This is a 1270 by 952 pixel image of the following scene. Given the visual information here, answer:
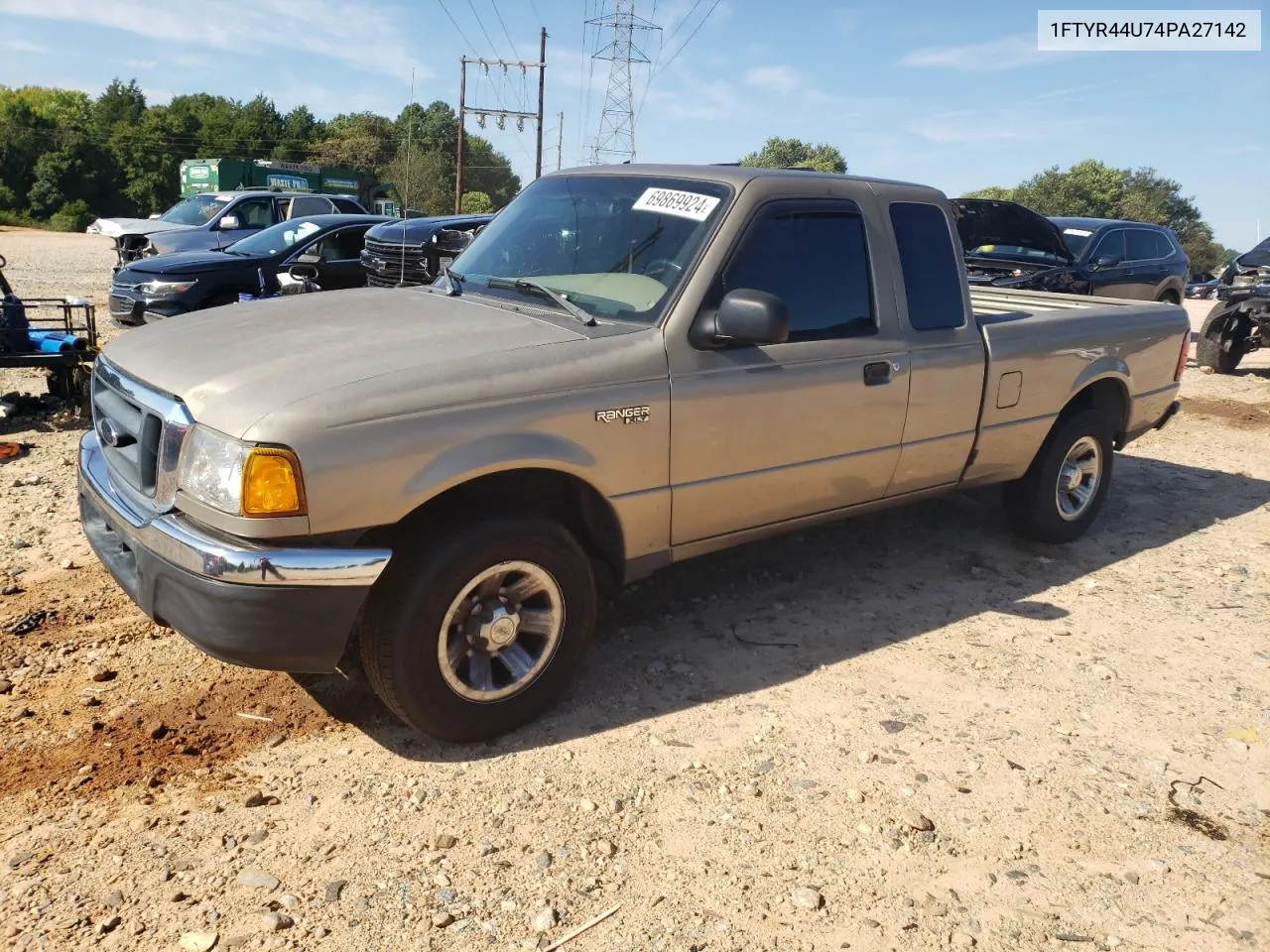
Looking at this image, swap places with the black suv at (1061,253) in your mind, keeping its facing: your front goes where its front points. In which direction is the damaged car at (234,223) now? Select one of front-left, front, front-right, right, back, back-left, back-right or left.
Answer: front-right

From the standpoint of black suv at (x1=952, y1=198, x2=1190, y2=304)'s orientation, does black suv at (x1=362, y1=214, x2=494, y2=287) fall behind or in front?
in front

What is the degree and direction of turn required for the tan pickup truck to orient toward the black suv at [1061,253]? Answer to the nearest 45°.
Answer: approximately 180°

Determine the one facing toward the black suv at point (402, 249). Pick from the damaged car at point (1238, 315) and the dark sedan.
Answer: the damaged car

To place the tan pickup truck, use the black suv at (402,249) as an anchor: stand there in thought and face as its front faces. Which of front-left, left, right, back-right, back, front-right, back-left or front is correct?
front-left

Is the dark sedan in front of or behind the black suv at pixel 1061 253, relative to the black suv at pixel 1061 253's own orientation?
in front

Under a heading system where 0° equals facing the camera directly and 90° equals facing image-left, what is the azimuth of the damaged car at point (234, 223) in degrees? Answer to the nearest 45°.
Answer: approximately 45°

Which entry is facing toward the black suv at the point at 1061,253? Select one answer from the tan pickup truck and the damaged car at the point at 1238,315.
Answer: the damaged car

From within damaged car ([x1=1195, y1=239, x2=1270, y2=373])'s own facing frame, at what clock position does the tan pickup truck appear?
The tan pickup truck is roughly at 11 o'clock from the damaged car.

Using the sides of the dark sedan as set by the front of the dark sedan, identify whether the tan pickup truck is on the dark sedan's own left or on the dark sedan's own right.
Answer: on the dark sedan's own left
